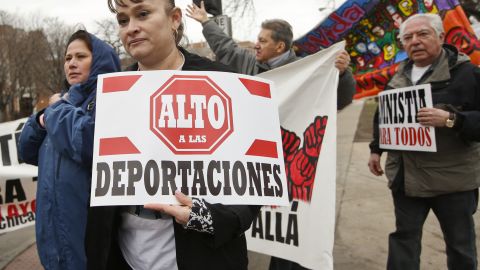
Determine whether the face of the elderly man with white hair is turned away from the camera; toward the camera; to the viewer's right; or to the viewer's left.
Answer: toward the camera

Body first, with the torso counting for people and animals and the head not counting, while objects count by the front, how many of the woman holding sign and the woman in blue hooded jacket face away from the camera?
0

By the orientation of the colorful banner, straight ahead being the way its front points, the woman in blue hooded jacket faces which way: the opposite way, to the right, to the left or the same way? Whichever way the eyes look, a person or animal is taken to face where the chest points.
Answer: the same way

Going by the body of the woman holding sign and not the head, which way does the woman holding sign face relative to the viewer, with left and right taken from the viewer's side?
facing the viewer and to the left of the viewer

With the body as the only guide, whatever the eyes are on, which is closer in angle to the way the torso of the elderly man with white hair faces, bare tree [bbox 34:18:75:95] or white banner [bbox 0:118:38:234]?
the white banner

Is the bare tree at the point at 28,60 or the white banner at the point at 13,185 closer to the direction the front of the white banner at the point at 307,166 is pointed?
the white banner

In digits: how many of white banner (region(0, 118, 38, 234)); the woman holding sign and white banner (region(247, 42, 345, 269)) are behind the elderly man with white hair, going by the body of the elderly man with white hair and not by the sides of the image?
0

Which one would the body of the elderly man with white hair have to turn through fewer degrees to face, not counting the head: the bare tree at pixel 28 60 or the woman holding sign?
the woman holding sign

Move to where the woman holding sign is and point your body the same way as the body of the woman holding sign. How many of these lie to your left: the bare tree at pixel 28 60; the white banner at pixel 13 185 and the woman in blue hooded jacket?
0

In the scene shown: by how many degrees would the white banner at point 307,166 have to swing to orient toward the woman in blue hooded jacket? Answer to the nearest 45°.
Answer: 0° — it already faces them

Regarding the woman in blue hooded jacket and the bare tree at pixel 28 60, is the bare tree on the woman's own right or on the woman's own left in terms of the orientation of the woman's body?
on the woman's own right

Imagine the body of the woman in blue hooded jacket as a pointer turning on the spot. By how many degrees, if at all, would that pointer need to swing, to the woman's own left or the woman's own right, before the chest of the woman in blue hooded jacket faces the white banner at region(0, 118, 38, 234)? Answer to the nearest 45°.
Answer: approximately 135° to the woman's own right

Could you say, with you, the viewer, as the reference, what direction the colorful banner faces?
facing the viewer

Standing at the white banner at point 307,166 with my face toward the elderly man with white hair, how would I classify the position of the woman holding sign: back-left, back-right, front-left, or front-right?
back-right

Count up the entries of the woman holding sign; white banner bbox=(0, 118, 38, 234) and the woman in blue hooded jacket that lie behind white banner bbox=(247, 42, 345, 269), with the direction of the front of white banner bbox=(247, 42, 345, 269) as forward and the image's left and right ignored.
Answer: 0
